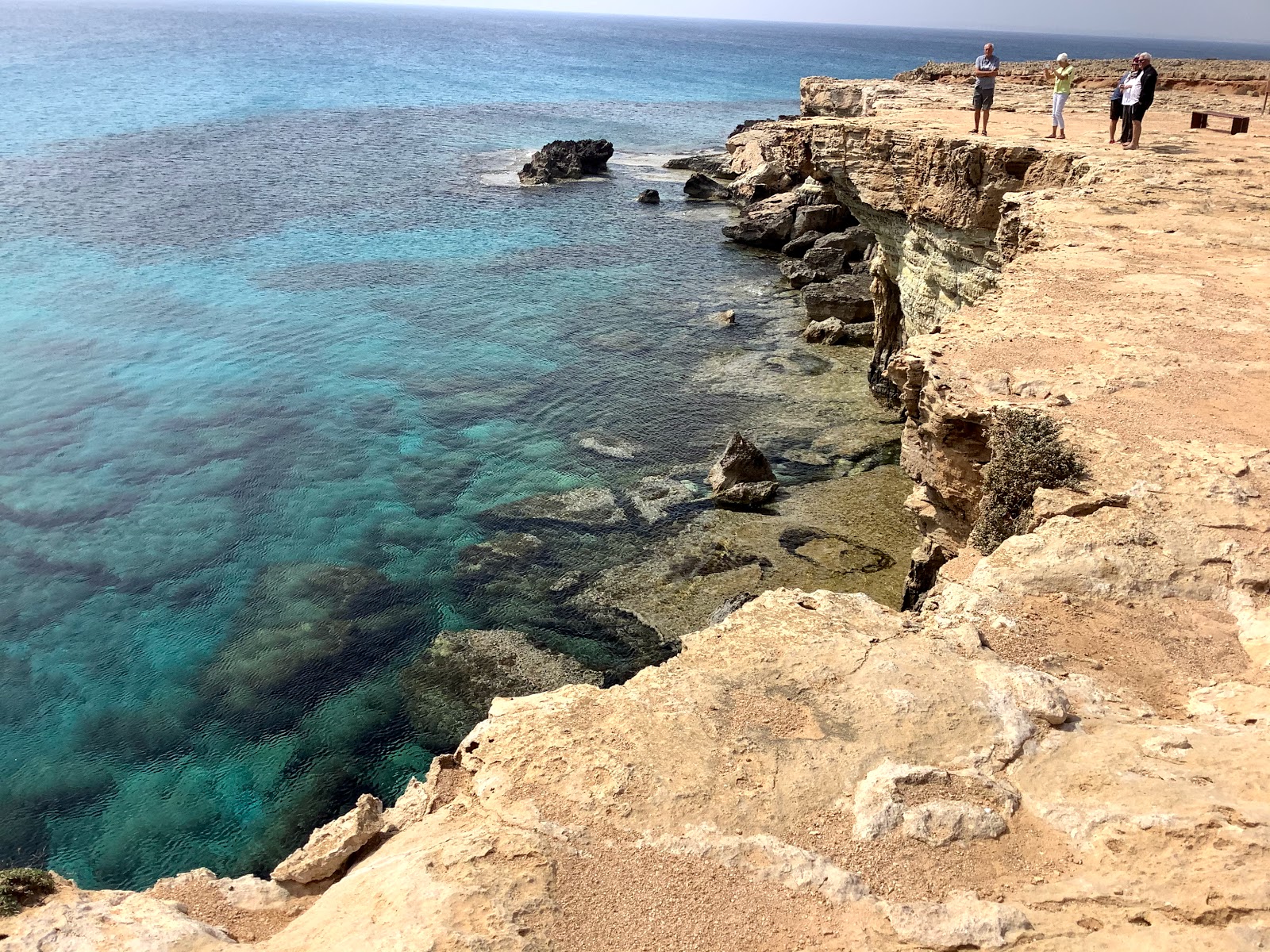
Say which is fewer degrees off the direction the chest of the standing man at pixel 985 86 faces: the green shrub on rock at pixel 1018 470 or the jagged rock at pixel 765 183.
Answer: the green shrub on rock

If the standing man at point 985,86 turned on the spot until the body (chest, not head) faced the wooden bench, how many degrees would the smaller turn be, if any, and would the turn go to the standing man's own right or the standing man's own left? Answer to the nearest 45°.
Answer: approximately 135° to the standing man's own left

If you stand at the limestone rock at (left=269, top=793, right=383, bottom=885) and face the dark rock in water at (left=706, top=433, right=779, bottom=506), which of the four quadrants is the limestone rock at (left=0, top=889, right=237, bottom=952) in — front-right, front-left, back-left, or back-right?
back-left

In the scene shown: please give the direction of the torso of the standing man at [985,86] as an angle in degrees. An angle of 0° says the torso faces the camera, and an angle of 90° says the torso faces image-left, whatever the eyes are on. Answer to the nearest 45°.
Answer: approximately 0°

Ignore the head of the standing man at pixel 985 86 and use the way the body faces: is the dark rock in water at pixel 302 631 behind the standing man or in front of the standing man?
in front

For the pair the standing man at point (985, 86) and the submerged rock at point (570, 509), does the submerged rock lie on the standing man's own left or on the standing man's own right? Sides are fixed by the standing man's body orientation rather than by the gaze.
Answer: on the standing man's own right

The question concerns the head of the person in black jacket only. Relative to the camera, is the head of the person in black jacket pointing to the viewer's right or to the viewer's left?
to the viewer's left

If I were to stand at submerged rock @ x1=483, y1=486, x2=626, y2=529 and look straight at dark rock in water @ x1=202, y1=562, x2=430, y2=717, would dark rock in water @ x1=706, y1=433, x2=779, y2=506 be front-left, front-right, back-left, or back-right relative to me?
back-left
